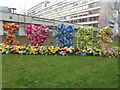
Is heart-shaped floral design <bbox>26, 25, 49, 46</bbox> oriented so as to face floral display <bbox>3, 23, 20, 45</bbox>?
no

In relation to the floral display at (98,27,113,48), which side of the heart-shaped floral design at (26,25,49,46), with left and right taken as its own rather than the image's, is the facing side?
left

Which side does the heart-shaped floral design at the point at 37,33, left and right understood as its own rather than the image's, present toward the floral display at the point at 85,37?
left

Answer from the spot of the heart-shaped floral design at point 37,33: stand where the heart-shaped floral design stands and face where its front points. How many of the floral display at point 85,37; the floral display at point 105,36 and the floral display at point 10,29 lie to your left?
2

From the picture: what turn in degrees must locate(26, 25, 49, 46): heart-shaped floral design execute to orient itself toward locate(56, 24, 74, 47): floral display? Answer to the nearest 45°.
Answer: approximately 90° to its left

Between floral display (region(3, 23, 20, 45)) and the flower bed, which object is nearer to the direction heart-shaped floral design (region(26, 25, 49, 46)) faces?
the flower bed

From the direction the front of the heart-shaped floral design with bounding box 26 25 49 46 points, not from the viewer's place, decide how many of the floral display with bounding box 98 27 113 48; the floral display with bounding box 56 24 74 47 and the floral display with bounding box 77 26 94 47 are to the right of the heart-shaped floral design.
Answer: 0

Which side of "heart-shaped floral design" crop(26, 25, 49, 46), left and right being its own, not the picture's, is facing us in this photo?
front
